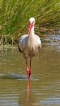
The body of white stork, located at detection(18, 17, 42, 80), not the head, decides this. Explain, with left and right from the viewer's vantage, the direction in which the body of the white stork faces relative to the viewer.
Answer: facing the viewer
